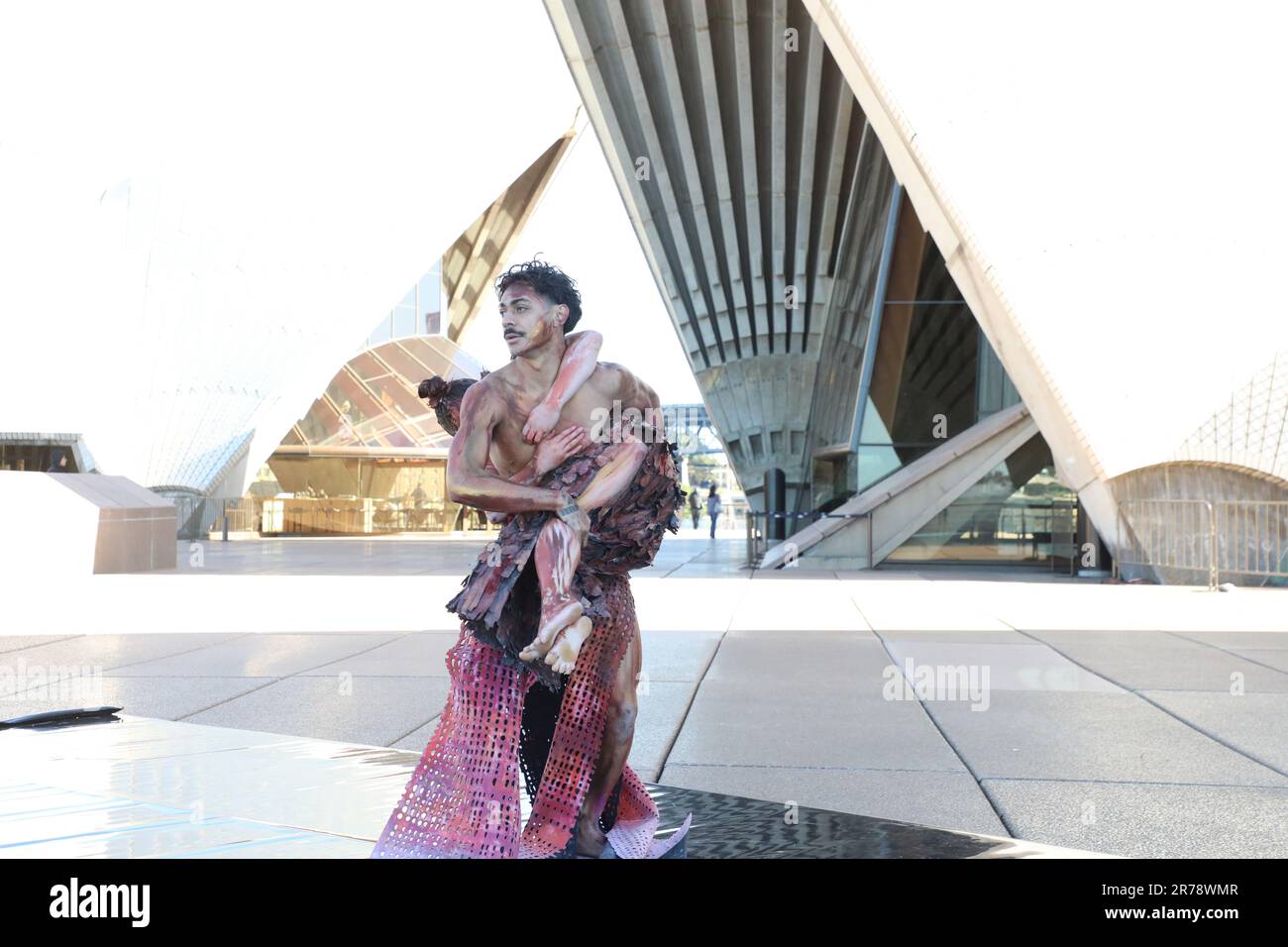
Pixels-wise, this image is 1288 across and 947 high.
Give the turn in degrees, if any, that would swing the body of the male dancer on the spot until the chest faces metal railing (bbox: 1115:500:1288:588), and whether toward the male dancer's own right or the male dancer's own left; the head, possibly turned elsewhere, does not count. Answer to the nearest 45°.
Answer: approximately 180°

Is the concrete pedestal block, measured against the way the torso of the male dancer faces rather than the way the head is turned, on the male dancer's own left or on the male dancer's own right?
on the male dancer's own right

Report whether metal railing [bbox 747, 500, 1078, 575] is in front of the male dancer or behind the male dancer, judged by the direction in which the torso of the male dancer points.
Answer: behind

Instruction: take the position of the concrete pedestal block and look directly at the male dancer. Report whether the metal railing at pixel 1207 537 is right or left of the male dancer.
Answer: left

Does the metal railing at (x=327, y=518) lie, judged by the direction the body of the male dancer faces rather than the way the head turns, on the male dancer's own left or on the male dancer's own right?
on the male dancer's own right

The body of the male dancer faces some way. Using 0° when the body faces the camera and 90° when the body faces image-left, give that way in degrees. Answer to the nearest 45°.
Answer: approximately 45°
